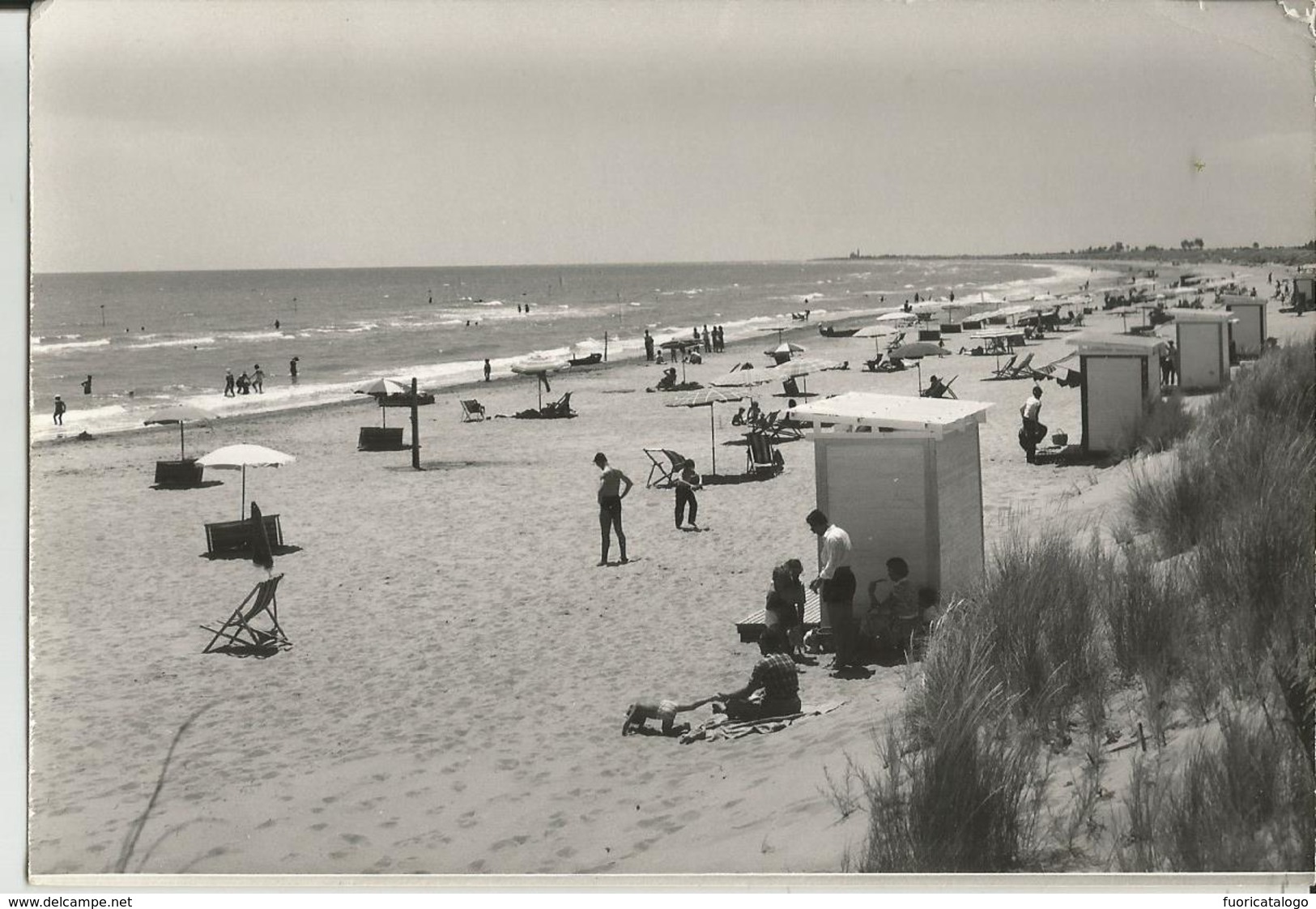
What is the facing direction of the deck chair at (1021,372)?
to the viewer's left

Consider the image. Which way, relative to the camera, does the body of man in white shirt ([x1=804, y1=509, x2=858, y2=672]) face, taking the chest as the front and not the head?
to the viewer's left

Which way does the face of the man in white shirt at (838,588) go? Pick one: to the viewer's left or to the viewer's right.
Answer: to the viewer's left

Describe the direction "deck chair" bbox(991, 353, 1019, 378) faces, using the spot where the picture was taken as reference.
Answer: facing to the left of the viewer

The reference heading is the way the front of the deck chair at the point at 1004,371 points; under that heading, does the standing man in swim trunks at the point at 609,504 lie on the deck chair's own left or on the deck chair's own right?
on the deck chair's own left
